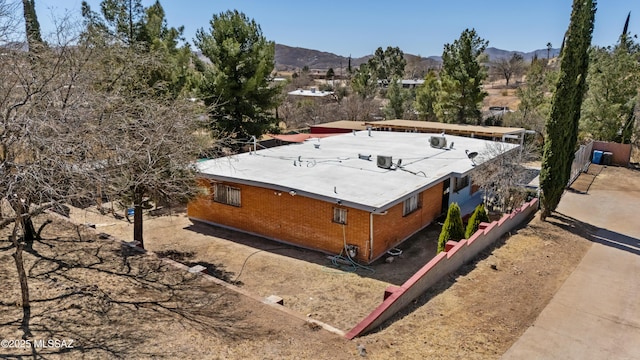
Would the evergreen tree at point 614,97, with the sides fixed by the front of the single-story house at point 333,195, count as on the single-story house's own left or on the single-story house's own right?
on the single-story house's own left

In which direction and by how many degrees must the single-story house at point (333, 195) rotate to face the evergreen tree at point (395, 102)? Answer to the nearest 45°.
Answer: approximately 135° to its left

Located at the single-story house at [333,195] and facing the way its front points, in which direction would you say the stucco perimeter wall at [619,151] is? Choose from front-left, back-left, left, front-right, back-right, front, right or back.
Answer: left

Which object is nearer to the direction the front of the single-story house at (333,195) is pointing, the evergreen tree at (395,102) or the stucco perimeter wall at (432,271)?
the stucco perimeter wall

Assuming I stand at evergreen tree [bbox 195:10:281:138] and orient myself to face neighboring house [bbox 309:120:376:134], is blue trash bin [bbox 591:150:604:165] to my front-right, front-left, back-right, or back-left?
front-right

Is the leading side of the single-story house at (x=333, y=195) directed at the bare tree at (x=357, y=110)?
no

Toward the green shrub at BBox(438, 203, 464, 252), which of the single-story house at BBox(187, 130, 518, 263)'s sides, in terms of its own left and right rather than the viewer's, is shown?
front

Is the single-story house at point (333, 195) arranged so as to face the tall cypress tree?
no

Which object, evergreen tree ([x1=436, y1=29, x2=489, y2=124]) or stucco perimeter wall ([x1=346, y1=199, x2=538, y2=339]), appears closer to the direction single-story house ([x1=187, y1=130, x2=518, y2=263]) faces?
the stucco perimeter wall

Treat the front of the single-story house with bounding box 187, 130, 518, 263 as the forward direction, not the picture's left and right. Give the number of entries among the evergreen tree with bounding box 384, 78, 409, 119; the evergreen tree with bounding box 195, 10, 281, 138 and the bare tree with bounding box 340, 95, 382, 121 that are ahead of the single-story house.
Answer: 0

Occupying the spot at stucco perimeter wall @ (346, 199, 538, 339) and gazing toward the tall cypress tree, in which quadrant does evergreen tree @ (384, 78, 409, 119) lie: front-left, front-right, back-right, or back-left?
front-left

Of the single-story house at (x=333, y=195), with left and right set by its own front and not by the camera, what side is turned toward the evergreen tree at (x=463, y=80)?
left

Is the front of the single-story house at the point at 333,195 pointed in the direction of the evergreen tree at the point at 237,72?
no

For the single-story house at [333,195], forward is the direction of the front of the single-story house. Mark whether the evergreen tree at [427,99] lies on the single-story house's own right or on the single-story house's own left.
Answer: on the single-story house's own left

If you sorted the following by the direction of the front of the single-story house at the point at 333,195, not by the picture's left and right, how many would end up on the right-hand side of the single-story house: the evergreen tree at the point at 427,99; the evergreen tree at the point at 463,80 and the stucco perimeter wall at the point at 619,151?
0

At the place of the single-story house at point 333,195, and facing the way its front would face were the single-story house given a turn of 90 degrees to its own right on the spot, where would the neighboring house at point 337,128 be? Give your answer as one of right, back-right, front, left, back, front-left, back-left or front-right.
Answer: back-right

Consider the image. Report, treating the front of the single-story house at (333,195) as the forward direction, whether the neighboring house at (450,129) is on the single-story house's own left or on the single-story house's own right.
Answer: on the single-story house's own left

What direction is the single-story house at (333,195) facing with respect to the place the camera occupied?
facing the viewer and to the right of the viewer

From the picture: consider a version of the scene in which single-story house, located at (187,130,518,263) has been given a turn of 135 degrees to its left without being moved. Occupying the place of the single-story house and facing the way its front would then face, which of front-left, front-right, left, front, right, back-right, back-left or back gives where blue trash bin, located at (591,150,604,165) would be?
front-right
